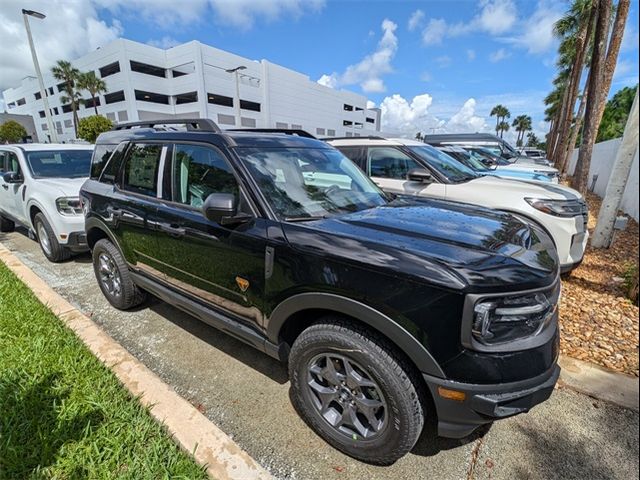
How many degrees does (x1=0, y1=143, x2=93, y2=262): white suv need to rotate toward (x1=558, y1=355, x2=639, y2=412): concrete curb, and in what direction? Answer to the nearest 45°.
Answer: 0° — it already faces it

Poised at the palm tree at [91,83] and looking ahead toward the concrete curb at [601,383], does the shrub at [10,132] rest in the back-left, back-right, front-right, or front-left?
back-right

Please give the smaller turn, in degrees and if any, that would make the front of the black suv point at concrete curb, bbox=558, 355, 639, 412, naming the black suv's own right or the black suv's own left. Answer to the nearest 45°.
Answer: approximately 45° to the black suv's own left

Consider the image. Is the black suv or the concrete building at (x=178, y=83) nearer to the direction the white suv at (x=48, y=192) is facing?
the black suv

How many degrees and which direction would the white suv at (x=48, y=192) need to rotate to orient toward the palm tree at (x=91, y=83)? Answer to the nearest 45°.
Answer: approximately 135° to its left

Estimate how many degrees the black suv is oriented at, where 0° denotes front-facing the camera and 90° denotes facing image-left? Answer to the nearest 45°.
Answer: approximately 315°

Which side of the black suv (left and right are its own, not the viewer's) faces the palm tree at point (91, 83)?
back

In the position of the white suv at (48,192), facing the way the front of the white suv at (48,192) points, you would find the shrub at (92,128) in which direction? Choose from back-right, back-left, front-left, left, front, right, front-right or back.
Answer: back-left

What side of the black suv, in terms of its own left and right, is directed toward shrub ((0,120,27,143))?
back

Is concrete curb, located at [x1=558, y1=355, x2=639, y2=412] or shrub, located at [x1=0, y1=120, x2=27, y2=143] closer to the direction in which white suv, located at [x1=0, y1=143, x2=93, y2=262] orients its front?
the concrete curb

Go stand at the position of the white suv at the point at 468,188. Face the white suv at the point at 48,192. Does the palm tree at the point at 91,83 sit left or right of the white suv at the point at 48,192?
right

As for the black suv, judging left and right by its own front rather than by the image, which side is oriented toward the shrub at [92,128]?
back

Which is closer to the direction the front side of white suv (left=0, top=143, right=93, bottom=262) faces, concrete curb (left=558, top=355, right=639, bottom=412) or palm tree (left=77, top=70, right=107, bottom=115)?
the concrete curb

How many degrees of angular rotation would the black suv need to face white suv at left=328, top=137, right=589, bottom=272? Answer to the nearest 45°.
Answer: approximately 90° to its left

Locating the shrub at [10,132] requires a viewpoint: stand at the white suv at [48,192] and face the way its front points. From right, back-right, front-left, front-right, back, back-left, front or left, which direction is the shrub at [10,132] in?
back-left

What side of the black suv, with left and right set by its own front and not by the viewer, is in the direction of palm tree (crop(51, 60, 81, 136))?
back

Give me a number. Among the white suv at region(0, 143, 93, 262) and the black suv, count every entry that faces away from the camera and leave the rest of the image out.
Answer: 0
